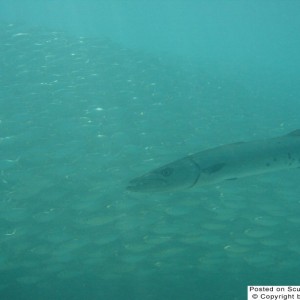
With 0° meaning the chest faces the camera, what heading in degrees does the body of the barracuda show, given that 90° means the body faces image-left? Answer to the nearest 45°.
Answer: approximately 90°
